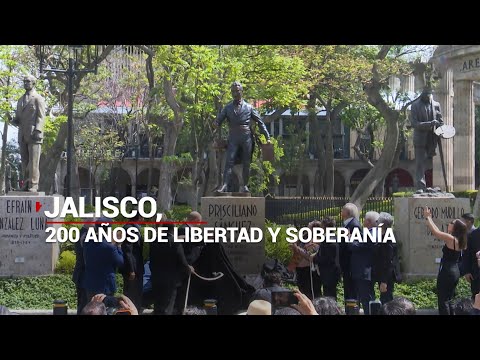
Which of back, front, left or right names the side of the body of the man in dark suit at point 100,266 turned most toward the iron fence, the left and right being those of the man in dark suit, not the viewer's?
front

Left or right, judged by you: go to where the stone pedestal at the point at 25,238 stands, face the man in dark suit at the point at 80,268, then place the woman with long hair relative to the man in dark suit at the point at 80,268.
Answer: left

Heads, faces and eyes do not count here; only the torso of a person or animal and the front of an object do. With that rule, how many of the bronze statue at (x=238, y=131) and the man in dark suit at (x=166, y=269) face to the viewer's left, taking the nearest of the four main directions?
0

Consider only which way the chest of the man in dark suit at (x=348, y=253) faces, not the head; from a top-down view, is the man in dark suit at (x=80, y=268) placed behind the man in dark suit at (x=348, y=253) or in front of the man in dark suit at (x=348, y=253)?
in front

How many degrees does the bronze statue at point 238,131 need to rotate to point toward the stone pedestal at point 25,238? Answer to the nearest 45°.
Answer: approximately 90° to its right

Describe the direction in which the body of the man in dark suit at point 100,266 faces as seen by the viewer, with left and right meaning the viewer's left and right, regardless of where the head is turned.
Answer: facing away from the viewer and to the right of the viewer

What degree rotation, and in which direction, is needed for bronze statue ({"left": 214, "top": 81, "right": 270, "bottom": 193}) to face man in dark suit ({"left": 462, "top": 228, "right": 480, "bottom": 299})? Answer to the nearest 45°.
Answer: approximately 45° to its left

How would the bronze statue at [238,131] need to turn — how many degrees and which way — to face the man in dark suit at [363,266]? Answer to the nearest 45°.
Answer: approximately 45° to its left

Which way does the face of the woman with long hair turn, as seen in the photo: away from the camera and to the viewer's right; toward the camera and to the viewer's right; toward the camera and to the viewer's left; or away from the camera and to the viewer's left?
away from the camera and to the viewer's left

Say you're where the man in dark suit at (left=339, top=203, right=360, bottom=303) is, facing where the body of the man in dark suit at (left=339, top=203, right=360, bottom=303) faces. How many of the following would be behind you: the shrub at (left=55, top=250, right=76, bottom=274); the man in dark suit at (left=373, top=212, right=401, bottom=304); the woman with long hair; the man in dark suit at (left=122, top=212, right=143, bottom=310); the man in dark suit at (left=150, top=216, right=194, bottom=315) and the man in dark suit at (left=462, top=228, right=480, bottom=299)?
3

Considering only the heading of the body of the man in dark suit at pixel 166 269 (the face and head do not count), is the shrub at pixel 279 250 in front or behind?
in front
